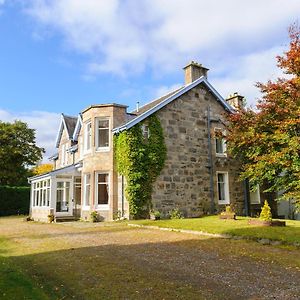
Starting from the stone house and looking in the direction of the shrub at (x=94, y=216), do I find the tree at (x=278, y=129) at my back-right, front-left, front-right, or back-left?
back-left

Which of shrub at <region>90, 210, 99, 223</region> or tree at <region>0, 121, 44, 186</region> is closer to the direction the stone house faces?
the shrub

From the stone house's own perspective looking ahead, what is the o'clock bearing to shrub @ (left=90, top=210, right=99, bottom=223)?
The shrub is roughly at 11 o'clock from the stone house.

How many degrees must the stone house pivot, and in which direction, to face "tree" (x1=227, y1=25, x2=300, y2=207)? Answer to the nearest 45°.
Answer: approximately 90° to its left

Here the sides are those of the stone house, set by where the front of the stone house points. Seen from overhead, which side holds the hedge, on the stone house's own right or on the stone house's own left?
on the stone house's own right

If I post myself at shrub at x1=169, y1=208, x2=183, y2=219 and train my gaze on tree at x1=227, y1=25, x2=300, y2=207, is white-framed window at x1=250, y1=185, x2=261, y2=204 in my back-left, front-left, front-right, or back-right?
front-left

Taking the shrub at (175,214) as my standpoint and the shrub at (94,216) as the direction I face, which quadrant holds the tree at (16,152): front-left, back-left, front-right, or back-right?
front-right

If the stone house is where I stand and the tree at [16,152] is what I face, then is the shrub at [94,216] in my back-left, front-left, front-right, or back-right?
front-left

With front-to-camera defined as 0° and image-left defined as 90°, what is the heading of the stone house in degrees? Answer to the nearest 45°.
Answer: approximately 45°

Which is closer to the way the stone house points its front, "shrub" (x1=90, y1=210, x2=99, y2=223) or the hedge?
the shrub

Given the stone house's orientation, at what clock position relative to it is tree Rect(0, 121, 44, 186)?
The tree is roughly at 3 o'clock from the stone house.
